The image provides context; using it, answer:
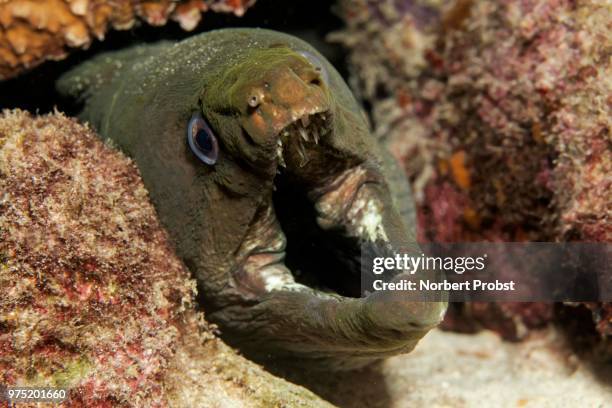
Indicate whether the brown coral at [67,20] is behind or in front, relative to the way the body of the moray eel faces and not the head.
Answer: behind

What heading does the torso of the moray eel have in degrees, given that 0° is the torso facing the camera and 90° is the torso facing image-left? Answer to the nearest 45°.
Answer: approximately 315°
